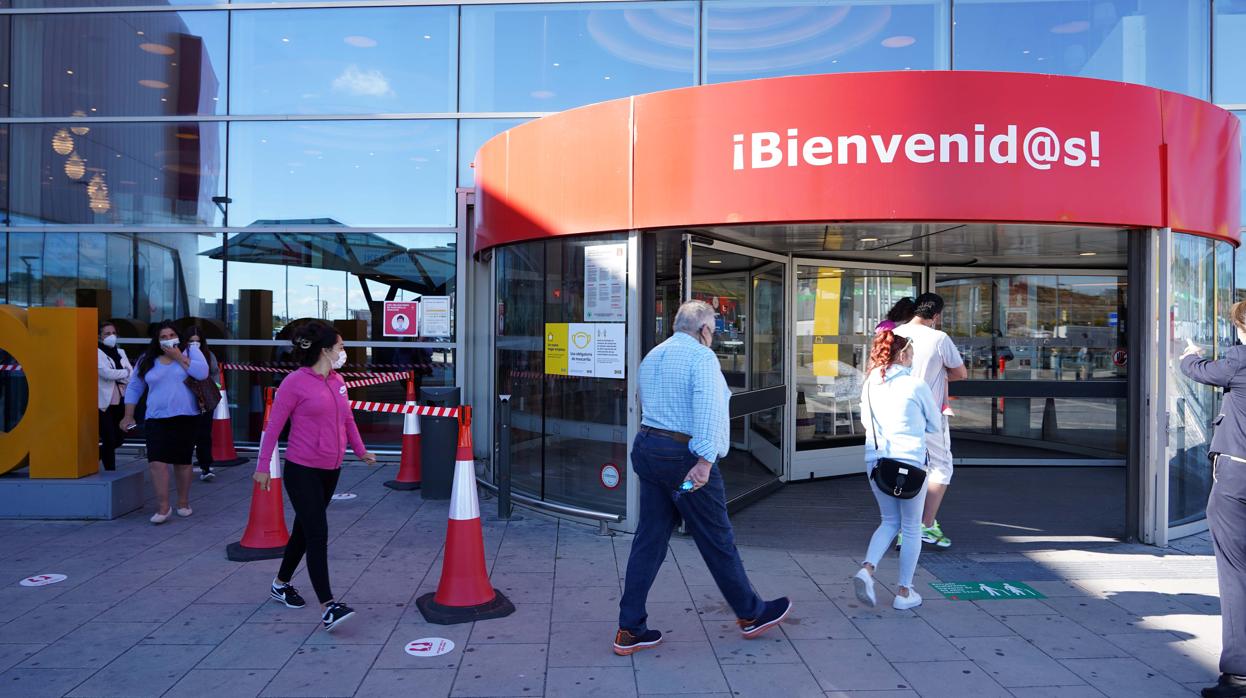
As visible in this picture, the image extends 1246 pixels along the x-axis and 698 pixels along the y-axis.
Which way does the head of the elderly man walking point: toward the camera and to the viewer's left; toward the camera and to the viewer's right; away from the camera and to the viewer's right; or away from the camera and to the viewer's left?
away from the camera and to the viewer's right

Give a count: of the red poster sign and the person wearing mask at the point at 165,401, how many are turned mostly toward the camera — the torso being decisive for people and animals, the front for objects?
2

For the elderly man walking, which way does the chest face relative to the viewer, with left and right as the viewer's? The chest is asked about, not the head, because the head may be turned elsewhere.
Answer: facing away from the viewer and to the right of the viewer

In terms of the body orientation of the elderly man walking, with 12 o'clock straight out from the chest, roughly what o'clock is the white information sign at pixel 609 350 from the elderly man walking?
The white information sign is roughly at 10 o'clock from the elderly man walking.

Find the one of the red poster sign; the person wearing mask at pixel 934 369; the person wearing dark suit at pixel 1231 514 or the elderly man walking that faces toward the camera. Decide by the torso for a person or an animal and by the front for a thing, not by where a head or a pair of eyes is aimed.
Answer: the red poster sign

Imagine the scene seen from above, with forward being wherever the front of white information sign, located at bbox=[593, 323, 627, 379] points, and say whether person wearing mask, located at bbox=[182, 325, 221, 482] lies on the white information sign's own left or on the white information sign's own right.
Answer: on the white information sign's own right

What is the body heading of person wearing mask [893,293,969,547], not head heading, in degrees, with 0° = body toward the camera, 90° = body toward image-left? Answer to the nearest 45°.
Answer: approximately 225°

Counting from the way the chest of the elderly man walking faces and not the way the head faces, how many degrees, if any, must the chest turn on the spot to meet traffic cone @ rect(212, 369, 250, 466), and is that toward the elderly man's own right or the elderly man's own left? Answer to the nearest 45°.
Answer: approximately 90° to the elderly man's own left

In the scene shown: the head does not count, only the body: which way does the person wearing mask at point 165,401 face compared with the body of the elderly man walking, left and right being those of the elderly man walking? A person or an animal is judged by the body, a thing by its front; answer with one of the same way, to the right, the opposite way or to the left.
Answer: to the right

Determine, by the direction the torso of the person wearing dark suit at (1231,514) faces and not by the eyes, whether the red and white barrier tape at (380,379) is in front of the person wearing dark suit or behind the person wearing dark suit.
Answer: in front

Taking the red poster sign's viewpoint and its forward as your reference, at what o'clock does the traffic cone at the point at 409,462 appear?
The traffic cone is roughly at 12 o'clock from the red poster sign.

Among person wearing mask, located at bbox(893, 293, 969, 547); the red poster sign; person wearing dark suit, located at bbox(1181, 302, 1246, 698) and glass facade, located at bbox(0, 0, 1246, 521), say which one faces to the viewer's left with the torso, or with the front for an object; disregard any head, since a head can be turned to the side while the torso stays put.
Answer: person wearing dark suit, located at bbox(1181, 302, 1246, 698)
